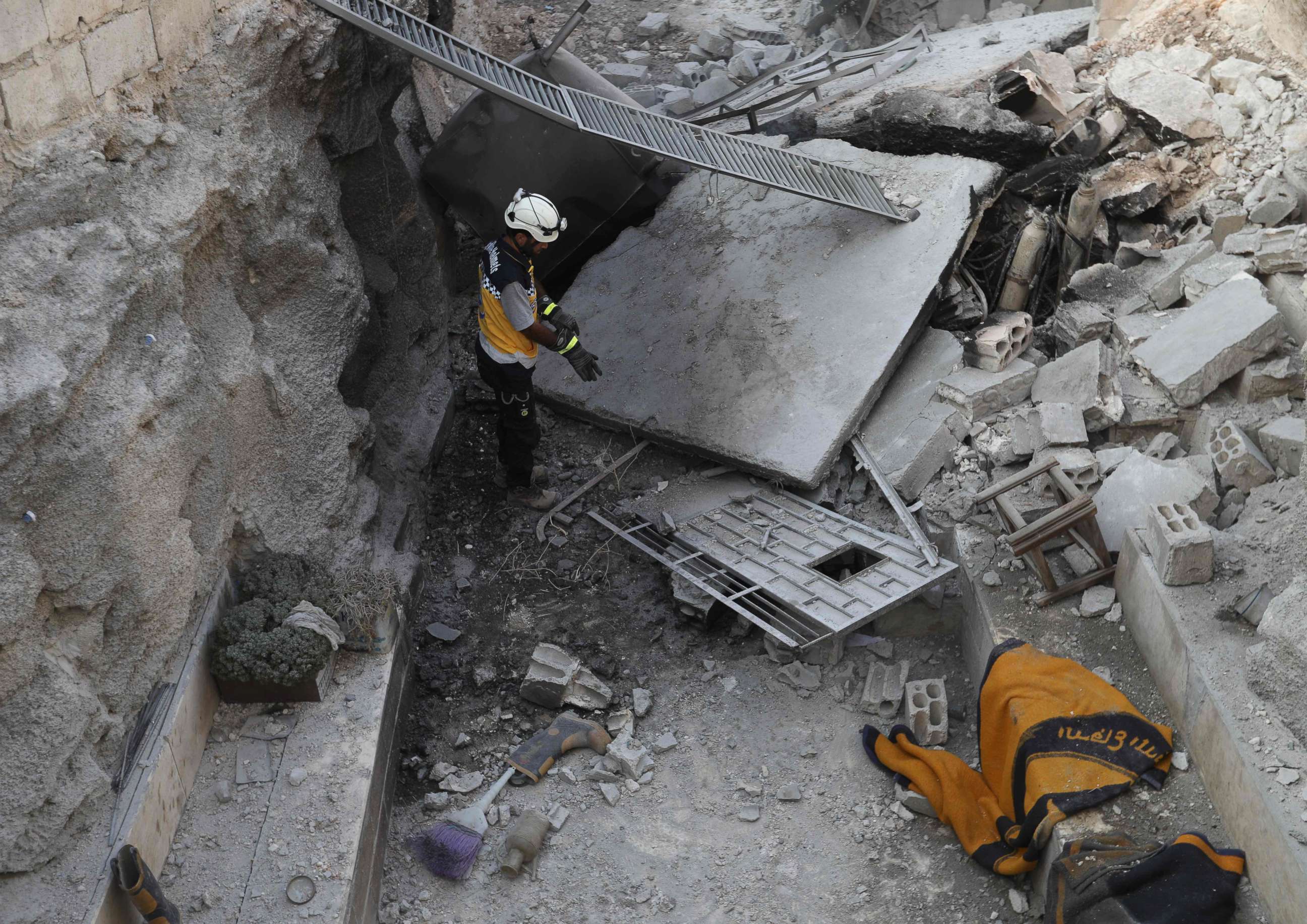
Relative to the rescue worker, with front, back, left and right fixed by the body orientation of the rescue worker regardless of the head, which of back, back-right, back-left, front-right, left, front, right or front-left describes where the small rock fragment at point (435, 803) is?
right

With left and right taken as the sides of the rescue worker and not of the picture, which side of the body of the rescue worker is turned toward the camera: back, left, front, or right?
right

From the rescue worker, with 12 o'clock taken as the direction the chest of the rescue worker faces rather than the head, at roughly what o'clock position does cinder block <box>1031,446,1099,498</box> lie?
The cinder block is roughly at 1 o'clock from the rescue worker.

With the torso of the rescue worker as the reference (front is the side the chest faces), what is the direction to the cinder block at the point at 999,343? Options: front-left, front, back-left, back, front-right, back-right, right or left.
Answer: front

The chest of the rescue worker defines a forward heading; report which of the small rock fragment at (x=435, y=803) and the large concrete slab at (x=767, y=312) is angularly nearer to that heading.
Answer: the large concrete slab

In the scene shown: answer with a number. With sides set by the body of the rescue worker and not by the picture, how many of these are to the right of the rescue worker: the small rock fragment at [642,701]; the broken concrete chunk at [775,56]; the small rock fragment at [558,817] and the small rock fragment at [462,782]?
3

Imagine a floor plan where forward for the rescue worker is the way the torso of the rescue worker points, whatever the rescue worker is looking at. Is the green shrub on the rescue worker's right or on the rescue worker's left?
on the rescue worker's right

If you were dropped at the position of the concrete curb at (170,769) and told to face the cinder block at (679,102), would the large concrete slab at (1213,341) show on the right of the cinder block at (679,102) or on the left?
right

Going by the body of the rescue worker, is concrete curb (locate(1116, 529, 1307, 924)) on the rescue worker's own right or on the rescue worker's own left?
on the rescue worker's own right

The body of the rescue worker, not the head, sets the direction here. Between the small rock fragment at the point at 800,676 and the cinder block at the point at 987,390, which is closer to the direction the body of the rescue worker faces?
the cinder block

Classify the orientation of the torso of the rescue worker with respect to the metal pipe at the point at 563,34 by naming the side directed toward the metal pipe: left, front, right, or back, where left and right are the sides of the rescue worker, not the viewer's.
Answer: left

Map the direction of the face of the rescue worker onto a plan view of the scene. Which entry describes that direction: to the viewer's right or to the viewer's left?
to the viewer's right

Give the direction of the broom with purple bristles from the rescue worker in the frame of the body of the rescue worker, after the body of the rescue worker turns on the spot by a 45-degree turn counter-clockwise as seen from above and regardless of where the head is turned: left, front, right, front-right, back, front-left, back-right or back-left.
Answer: back-right

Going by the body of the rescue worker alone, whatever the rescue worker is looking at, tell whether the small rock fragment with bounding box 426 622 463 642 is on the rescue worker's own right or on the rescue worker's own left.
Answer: on the rescue worker's own right

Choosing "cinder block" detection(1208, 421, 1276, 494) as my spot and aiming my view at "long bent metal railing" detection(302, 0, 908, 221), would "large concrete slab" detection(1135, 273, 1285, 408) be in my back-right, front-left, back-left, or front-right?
front-right
